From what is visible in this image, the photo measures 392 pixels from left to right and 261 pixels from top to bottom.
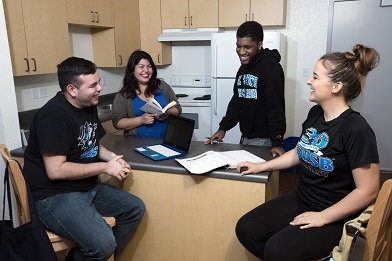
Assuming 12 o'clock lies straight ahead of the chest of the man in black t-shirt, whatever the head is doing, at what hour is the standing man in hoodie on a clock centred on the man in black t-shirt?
The standing man in hoodie is roughly at 10 o'clock from the man in black t-shirt.

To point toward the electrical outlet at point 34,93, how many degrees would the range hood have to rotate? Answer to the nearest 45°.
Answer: approximately 45° to its right

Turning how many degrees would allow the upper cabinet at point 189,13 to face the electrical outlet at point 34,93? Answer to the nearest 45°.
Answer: approximately 45° to its right

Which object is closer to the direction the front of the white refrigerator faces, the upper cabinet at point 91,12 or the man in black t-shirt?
the man in black t-shirt

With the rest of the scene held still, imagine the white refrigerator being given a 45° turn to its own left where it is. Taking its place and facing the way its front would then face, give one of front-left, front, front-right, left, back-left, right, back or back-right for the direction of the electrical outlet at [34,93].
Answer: right

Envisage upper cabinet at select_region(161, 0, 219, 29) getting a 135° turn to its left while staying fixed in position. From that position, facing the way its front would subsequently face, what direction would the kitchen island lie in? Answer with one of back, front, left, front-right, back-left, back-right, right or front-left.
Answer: back-right

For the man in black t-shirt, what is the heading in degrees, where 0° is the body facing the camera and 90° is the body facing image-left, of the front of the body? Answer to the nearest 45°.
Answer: approximately 315°

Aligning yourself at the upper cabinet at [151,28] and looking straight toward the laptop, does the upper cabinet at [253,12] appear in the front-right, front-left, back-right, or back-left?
front-left

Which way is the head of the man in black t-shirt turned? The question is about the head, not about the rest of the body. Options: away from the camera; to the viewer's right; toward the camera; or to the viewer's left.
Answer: to the viewer's right

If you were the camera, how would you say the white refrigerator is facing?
facing the viewer

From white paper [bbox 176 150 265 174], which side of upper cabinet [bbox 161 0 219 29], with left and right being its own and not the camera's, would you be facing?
front

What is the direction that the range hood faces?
toward the camera

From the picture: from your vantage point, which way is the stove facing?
toward the camera

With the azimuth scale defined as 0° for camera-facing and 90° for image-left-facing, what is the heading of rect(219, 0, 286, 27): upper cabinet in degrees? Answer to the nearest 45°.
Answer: approximately 0°

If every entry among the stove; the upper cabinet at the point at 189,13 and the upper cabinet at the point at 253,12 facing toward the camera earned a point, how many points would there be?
3

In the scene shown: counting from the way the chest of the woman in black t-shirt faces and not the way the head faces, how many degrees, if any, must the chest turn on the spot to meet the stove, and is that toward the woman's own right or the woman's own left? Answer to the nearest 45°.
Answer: approximately 90° to the woman's own right

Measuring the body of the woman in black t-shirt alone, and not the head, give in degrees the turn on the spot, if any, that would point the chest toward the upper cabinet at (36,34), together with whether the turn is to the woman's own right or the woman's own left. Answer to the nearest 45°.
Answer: approximately 45° to the woman's own right
